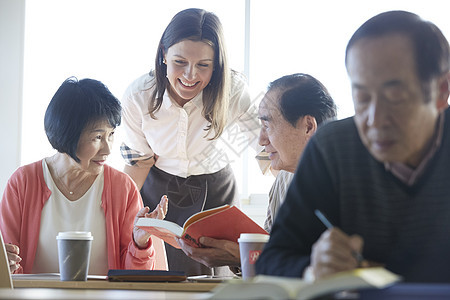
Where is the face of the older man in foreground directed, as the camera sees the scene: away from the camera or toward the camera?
toward the camera

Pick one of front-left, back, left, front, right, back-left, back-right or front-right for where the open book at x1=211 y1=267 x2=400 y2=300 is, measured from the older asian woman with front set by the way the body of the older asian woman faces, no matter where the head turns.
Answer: front

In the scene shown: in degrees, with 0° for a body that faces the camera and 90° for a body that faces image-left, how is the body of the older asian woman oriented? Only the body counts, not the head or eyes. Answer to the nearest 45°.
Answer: approximately 0°

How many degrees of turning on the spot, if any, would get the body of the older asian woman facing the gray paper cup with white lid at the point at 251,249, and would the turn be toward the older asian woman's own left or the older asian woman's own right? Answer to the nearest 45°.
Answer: approximately 45° to the older asian woman's own left

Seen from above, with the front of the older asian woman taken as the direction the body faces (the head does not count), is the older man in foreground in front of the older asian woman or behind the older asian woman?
in front

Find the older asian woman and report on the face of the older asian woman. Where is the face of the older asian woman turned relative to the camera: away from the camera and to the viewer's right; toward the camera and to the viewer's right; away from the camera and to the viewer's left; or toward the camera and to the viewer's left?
toward the camera and to the viewer's right

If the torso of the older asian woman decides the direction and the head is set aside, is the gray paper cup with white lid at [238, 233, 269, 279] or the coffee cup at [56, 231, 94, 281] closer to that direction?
the coffee cup

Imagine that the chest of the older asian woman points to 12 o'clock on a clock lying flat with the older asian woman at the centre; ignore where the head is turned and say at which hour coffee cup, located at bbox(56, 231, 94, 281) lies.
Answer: The coffee cup is roughly at 12 o'clock from the older asian woman.
